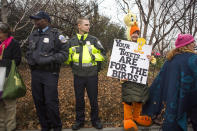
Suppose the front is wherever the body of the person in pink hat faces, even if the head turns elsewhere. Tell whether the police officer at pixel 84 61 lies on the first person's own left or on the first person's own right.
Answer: on the first person's own left

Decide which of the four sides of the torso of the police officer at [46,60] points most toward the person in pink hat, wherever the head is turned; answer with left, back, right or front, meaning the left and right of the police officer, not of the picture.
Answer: left
